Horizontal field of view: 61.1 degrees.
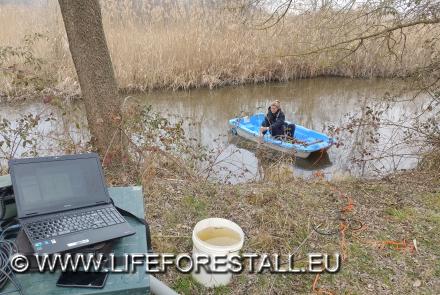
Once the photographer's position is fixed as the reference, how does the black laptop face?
facing the viewer

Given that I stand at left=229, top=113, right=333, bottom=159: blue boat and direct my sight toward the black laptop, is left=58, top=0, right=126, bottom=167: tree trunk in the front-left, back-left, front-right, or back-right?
front-right

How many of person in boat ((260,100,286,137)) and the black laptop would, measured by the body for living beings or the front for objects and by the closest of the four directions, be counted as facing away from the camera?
0

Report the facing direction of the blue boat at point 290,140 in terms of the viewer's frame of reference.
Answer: facing the viewer and to the right of the viewer

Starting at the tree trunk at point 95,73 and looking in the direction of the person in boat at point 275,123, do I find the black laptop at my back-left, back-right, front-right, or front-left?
back-right

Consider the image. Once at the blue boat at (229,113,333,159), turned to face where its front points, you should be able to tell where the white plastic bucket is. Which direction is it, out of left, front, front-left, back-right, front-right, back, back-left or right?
front-right

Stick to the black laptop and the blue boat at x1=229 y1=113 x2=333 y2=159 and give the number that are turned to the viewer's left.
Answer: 0

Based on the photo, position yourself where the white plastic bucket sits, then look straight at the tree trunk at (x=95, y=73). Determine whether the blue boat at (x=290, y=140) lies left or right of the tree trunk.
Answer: right

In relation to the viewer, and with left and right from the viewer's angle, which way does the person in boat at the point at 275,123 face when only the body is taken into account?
facing the viewer and to the left of the viewer

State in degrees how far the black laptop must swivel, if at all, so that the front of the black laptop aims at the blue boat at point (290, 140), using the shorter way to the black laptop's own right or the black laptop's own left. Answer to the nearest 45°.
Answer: approximately 135° to the black laptop's own left

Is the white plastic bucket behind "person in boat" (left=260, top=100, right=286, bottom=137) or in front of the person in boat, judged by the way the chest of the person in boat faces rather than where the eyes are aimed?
in front

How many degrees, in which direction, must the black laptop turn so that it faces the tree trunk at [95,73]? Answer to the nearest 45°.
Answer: approximately 180°
